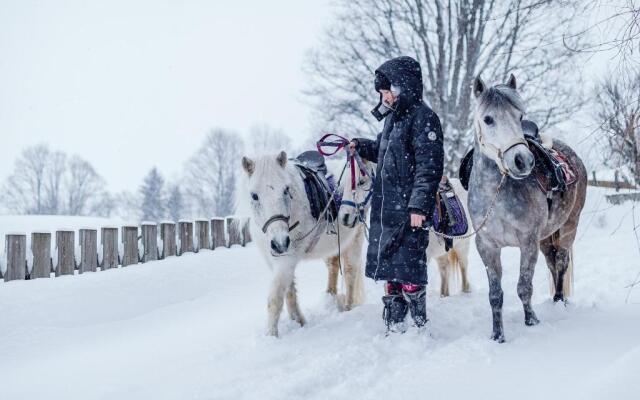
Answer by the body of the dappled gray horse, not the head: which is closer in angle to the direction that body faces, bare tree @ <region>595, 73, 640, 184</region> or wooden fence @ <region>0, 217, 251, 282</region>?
the wooden fence

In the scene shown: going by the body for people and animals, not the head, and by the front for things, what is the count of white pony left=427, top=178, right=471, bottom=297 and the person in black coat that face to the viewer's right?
0

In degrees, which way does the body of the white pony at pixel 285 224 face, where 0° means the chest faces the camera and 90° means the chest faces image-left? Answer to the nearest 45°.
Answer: approximately 45°

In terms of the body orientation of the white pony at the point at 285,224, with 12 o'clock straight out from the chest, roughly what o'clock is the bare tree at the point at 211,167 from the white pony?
The bare tree is roughly at 4 o'clock from the white pony.

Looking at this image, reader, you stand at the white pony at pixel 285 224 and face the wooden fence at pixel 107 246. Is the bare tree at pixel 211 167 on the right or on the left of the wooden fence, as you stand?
right

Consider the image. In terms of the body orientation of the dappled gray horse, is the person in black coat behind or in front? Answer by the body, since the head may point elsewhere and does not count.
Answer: in front

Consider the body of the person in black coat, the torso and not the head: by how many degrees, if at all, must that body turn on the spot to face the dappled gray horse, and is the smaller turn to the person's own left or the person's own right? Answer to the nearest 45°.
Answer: approximately 135° to the person's own left

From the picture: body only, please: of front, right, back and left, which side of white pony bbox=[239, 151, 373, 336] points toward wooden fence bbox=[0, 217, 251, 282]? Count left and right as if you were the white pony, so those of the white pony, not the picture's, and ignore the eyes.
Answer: right

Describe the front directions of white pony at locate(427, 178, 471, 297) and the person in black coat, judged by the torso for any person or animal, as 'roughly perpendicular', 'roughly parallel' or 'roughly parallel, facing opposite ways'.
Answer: roughly parallel

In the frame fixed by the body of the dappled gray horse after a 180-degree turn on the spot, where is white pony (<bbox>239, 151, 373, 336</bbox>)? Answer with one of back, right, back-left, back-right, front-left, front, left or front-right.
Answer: back-left

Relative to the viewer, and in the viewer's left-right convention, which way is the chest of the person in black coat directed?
facing the viewer and to the left of the viewer

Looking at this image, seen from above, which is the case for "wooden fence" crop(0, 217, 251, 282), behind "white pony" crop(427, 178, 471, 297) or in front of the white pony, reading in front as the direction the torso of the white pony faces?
in front
